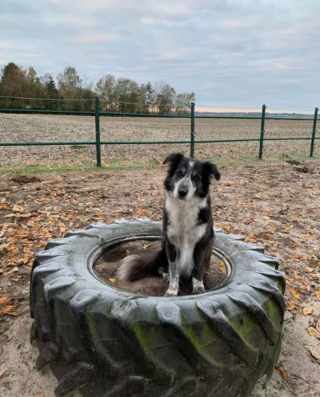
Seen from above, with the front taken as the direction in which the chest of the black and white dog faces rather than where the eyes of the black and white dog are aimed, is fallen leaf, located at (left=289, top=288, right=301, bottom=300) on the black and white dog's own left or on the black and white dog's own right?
on the black and white dog's own left

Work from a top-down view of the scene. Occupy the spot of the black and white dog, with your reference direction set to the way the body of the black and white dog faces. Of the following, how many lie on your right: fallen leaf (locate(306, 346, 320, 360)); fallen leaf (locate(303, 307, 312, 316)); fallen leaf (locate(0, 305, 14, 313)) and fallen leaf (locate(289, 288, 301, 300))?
1

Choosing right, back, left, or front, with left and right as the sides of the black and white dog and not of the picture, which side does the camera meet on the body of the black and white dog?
front

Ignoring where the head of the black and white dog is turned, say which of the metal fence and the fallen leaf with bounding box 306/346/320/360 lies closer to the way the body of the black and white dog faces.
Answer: the fallen leaf

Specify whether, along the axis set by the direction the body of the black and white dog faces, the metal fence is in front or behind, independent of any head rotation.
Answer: behind

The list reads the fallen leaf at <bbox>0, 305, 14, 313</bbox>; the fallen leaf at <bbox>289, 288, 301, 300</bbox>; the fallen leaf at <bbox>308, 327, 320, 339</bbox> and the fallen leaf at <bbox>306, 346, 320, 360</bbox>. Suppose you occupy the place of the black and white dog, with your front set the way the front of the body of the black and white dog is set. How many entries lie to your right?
1

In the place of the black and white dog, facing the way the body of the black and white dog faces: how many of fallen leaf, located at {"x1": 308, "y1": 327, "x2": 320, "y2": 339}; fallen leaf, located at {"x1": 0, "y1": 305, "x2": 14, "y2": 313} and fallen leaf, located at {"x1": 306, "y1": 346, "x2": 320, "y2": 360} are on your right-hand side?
1

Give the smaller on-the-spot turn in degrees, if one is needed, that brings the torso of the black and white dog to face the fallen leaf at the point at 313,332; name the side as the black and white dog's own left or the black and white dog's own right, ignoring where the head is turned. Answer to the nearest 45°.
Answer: approximately 90° to the black and white dog's own left

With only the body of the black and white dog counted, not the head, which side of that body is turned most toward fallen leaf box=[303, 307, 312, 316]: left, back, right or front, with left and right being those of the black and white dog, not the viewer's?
left

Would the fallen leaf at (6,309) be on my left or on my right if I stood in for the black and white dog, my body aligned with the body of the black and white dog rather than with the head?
on my right

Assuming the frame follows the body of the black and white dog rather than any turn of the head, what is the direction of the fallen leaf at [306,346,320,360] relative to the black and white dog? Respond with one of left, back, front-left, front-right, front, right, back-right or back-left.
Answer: left
